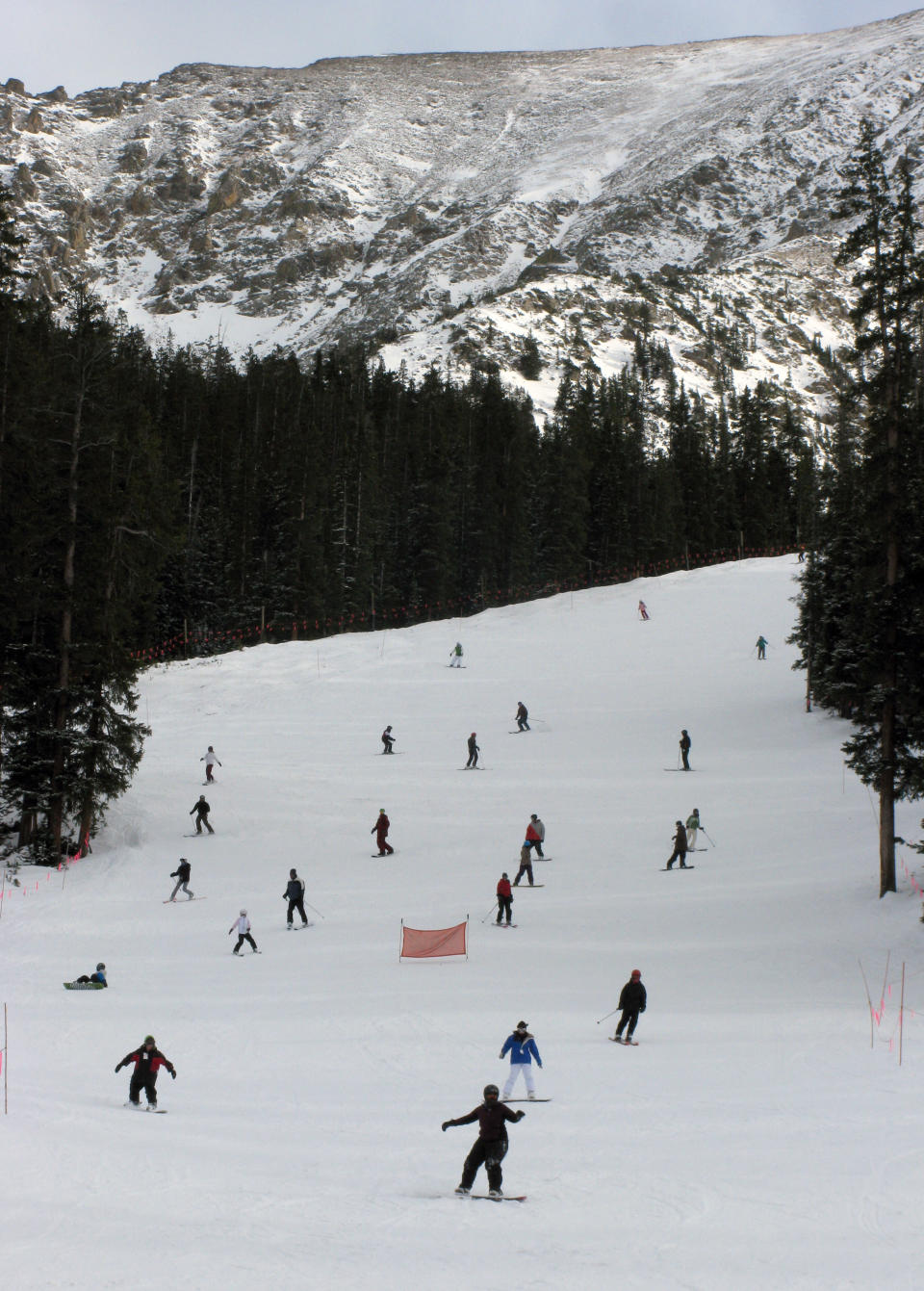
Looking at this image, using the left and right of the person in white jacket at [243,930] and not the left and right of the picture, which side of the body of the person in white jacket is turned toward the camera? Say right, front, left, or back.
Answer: front

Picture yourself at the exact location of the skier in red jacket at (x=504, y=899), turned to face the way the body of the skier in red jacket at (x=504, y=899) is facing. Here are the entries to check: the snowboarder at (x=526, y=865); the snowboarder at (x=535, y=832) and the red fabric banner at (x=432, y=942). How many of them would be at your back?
2

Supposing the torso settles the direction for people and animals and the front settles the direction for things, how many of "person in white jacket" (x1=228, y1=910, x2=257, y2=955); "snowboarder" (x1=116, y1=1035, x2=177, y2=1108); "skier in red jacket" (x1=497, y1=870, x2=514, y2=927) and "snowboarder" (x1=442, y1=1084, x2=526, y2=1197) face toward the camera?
4

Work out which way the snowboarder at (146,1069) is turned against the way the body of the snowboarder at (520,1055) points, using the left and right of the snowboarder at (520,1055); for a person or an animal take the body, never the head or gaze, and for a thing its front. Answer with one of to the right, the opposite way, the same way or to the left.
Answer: the same way

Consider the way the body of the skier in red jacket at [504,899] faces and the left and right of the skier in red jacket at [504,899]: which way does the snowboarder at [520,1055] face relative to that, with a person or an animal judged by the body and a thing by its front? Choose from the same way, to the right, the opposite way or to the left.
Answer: the same way

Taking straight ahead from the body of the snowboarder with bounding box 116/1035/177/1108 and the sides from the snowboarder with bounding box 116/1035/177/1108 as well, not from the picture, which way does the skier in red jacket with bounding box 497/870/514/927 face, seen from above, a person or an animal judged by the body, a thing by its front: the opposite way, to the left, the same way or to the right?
the same way

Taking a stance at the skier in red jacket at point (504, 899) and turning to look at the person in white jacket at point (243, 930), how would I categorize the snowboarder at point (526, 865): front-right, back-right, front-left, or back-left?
back-right

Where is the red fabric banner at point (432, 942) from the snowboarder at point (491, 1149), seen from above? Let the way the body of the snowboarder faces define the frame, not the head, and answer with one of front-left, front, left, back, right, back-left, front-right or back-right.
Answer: back

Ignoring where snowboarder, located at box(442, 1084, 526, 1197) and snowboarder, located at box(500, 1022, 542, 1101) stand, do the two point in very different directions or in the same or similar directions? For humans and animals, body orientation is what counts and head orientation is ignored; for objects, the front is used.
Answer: same or similar directions

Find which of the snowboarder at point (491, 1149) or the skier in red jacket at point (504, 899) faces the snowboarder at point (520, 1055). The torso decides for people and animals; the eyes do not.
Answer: the skier in red jacket at point (504, 899)

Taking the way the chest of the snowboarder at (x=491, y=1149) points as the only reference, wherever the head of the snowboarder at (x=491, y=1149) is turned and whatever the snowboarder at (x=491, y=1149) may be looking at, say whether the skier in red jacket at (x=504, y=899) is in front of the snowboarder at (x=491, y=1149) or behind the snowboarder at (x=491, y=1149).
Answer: behind

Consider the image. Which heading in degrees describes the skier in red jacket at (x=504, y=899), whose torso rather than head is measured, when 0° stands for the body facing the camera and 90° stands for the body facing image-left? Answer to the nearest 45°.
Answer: approximately 0°

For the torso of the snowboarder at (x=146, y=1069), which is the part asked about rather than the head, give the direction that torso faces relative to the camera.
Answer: toward the camera

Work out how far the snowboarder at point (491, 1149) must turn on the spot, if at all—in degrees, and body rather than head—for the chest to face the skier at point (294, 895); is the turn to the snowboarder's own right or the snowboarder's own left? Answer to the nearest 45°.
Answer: approximately 180°

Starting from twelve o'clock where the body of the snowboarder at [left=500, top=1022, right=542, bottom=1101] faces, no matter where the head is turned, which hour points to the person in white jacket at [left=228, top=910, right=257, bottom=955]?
the person in white jacket at [left=228, top=910, right=257, bottom=955] is roughly at 5 o'clock from the snowboarder at [left=500, top=1022, right=542, bottom=1101].

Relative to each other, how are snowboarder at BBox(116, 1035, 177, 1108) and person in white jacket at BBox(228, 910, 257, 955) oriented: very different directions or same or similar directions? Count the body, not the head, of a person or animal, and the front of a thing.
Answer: same or similar directions

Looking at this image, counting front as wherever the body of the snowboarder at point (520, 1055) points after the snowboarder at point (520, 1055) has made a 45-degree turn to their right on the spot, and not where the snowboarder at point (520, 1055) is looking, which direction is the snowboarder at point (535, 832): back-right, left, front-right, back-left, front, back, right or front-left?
back-right
